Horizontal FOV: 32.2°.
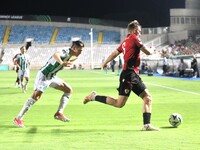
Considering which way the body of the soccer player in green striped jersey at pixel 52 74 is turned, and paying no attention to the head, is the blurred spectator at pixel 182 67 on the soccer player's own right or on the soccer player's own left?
on the soccer player's own left

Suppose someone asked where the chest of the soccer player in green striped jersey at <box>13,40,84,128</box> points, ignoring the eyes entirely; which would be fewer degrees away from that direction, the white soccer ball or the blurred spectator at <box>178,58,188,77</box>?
the white soccer ball

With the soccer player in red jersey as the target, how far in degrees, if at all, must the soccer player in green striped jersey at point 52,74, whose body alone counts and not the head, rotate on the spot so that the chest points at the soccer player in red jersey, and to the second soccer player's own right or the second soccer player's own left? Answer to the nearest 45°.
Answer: approximately 45° to the second soccer player's own right

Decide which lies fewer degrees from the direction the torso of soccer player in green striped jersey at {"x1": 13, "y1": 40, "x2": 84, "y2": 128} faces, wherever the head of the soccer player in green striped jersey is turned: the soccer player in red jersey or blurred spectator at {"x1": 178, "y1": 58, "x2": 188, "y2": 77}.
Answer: the soccer player in red jersey

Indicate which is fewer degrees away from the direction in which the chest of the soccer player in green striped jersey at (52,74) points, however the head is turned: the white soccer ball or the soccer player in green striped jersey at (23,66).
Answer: the white soccer ball

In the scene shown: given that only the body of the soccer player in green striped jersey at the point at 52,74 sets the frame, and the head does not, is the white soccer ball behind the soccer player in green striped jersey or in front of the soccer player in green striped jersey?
in front

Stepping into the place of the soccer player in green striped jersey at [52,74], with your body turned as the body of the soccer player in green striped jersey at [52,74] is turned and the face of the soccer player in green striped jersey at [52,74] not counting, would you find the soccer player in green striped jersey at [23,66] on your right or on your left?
on your left

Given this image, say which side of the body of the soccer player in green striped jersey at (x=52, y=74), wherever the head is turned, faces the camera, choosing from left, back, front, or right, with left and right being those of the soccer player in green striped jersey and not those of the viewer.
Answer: right

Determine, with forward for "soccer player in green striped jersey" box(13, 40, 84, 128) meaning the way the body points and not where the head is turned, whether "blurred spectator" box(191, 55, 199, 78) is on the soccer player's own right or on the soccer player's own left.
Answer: on the soccer player's own left
